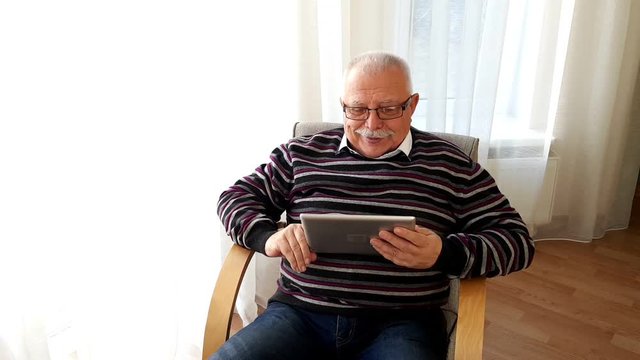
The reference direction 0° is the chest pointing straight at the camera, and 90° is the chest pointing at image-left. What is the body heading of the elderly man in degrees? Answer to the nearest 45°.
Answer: approximately 0°
